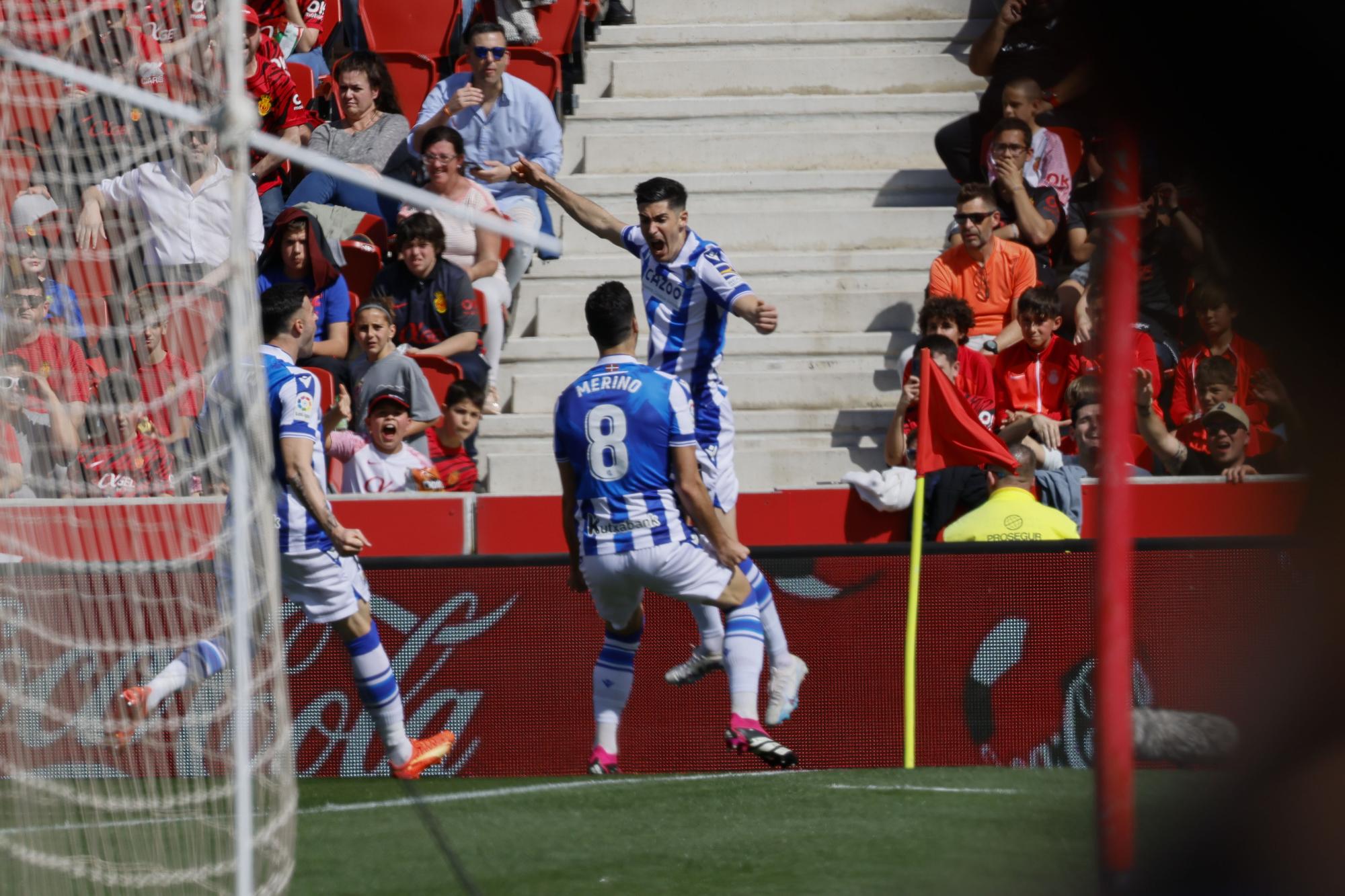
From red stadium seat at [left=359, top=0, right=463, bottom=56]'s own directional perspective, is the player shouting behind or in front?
in front

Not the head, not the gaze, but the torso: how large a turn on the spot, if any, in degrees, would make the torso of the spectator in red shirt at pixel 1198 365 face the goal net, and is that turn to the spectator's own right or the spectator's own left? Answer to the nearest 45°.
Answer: approximately 45° to the spectator's own right

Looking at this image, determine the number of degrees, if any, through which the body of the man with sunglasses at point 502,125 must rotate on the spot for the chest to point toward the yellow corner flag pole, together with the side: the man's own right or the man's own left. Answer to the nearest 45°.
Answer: approximately 45° to the man's own left

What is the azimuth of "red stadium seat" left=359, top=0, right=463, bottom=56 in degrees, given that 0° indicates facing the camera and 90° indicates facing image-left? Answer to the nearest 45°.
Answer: approximately 0°

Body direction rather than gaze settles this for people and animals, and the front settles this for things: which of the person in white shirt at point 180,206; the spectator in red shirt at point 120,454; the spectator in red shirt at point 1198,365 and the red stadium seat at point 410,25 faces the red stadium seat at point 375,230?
the red stadium seat at point 410,25

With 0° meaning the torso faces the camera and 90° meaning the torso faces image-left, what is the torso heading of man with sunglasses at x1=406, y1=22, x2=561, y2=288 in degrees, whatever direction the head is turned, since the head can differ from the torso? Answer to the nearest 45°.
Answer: approximately 0°

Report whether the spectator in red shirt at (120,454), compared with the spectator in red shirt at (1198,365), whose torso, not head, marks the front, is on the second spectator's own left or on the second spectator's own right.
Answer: on the second spectator's own right

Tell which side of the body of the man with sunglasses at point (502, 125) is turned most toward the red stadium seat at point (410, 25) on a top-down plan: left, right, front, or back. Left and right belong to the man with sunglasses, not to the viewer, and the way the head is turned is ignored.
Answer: back

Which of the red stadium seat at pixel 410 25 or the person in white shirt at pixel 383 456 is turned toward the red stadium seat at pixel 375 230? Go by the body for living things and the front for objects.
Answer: the red stadium seat at pixel 410 25

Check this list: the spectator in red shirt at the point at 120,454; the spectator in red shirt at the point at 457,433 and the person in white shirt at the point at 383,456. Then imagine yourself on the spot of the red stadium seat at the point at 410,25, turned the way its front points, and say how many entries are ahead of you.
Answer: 3

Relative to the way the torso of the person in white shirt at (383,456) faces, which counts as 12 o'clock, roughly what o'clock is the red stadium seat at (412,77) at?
The red stadium seat is roughly at 6 o'clock from the person in white shirt.
